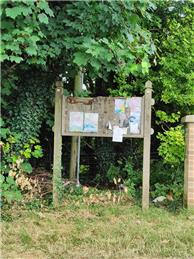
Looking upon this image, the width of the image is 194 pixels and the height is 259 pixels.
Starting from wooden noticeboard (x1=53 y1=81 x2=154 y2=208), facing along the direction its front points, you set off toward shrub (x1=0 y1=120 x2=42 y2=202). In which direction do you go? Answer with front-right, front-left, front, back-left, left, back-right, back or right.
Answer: right

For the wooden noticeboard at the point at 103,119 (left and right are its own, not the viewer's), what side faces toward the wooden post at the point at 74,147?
back

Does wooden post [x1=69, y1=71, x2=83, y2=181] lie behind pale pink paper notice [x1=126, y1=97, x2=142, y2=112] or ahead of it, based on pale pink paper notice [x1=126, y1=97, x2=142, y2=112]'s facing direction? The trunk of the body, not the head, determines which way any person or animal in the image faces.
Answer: behind

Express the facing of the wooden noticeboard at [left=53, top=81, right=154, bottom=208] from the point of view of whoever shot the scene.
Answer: facing the viewer

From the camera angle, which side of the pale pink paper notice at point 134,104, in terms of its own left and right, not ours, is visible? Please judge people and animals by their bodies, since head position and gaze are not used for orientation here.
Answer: front

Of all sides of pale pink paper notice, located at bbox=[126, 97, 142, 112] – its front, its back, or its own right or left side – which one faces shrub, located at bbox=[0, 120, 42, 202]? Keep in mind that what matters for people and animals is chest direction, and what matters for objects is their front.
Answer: right

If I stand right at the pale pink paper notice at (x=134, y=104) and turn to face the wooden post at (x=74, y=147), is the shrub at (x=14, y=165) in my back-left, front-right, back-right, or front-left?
front-left
